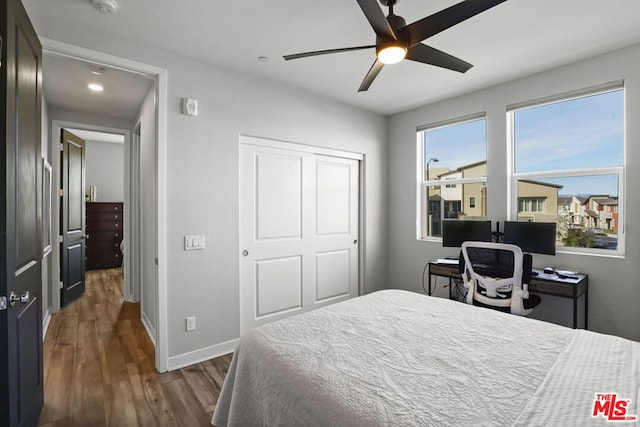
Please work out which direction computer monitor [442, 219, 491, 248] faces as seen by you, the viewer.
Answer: facing the viewer

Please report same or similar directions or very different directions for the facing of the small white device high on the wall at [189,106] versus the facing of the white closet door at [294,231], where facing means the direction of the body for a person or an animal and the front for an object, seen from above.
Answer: same or similar directions

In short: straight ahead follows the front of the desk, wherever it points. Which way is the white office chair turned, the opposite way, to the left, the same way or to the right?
the opposite way

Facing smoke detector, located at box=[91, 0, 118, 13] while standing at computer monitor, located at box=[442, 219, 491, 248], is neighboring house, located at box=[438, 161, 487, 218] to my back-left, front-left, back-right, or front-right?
back-right

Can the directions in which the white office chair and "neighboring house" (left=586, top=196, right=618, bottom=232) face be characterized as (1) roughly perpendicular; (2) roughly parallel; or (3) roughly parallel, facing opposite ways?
roughly parallel, facing opposite ways

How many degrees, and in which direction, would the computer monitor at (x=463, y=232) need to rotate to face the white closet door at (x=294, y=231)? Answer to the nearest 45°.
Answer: approximately 45° to its right

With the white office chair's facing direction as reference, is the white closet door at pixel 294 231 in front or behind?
behind

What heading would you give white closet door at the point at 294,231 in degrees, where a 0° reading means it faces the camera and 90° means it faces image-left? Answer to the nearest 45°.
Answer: approximately 315°

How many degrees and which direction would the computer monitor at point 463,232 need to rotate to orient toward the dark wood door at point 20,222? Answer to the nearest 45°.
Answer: approximately 45° to its right

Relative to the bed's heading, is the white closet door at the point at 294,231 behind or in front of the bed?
in front

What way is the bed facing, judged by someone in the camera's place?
facing away from the viewer and to the left of the viewer

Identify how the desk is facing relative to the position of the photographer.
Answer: facing the viewer and to the left of the viewer

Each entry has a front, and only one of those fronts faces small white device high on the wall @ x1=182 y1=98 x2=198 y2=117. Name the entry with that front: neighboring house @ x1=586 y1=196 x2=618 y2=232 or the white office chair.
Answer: the neighboring house

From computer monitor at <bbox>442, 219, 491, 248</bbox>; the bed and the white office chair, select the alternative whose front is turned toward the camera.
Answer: the computer monitor

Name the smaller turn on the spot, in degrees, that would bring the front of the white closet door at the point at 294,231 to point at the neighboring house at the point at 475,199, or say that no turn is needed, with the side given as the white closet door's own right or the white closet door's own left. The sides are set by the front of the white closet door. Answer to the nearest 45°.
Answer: approximately 45° to the white closet door's own left
